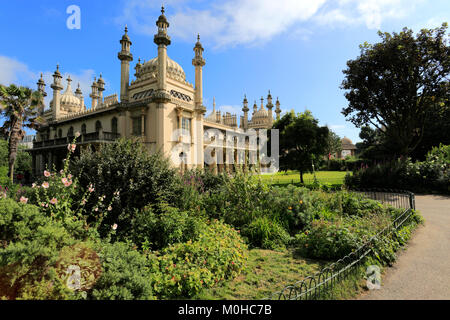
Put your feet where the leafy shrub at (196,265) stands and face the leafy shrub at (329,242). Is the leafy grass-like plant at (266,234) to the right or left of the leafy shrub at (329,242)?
left
